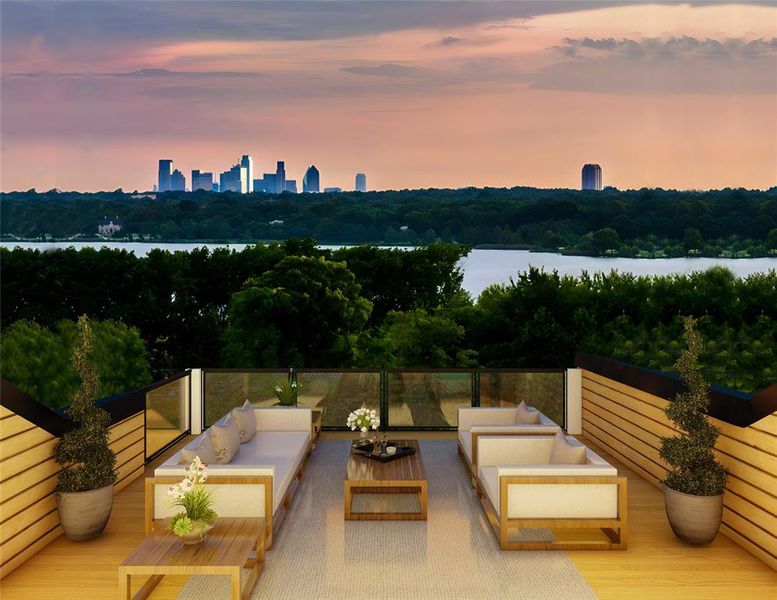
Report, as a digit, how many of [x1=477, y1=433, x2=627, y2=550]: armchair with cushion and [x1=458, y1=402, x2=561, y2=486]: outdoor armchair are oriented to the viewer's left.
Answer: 2

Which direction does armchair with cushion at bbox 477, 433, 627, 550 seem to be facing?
to the viewer's left

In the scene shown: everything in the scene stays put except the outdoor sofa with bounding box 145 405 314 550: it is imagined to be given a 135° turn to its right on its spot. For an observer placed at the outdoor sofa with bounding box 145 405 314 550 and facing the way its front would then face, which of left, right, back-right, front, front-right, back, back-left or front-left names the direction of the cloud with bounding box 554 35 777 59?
back

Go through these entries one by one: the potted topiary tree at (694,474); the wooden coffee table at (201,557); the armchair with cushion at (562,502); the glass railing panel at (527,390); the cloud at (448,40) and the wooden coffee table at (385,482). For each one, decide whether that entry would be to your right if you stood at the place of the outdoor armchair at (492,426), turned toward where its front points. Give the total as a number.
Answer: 2

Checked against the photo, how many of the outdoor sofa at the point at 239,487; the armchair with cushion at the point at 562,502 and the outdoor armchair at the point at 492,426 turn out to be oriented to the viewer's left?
2

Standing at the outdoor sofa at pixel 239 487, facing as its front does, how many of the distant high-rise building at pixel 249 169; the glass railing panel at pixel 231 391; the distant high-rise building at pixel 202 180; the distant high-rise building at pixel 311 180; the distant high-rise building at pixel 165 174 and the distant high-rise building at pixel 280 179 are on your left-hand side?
6

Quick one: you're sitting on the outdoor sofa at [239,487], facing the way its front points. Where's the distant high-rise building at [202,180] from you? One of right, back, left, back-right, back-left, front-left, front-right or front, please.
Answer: left

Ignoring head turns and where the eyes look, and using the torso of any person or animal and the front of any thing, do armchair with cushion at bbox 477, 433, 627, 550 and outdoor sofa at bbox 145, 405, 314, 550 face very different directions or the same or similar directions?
very different directions

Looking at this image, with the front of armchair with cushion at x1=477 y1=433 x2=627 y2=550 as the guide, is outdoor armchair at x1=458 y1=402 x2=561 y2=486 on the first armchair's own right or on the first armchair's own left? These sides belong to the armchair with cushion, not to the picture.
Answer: on the first armchair's own right

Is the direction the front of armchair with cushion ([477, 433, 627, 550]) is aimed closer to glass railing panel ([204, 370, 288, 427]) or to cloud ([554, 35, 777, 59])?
the glass railing panel

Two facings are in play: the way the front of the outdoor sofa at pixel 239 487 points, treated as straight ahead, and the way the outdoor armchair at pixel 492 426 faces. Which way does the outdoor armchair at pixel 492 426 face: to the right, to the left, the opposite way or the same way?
the opposite way

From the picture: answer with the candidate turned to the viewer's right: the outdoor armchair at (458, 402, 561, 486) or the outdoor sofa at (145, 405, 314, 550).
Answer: the outdoor sofa at (145, 405, 314, 550)

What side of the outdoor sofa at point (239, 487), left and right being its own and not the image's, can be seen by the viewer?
right

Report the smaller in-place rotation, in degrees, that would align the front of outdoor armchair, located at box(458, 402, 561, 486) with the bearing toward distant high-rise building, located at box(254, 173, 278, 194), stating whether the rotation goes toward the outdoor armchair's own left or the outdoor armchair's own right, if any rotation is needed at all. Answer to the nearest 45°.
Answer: approximately 45° to the outdoor armchair's own right

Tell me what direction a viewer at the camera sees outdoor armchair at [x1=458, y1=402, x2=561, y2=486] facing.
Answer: facing to the left of the viewer
